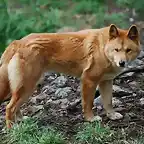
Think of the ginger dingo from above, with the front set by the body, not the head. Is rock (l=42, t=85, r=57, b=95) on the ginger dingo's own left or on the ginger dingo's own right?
on the ginger dingo's own left

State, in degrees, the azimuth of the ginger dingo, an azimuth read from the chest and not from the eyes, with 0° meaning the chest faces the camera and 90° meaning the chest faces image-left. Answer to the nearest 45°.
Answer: approximately 270°

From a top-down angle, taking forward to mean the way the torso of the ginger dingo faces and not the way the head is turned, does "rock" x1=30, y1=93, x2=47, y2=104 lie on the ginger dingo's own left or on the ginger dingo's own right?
on the ginger dingo's own left

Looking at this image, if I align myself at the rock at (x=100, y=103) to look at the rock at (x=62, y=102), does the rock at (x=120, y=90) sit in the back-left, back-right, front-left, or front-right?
back-right

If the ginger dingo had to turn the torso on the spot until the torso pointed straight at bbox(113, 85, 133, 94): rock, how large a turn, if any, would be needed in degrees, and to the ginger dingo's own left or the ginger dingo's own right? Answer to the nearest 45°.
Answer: approximately 45° to the ginger dingo's own left
